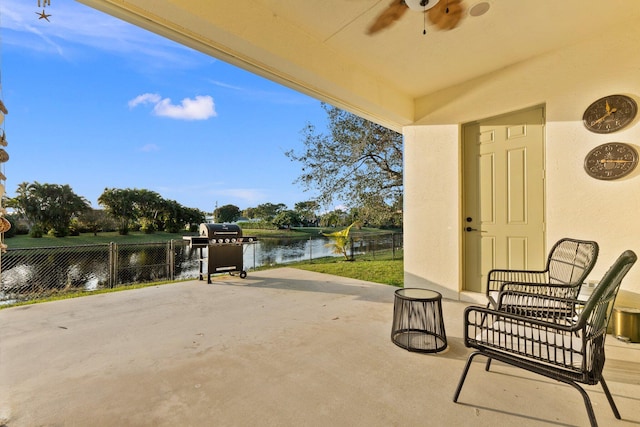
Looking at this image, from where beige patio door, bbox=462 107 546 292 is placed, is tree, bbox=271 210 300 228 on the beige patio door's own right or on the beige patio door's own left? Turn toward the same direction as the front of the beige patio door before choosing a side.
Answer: on the beige patio door's own right

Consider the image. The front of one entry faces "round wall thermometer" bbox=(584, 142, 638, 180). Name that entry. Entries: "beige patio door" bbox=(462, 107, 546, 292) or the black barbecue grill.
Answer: the black barbecue grill

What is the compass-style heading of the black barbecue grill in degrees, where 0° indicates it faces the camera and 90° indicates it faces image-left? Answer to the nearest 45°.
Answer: approximately 315°

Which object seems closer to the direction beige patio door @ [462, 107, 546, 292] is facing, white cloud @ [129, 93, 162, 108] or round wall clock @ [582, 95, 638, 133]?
the white cloud
